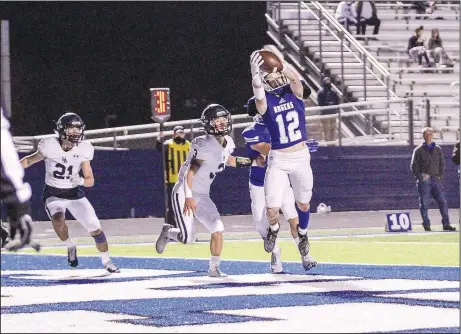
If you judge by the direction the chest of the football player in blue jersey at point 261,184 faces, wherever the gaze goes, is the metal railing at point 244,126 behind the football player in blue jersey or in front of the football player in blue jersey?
behind

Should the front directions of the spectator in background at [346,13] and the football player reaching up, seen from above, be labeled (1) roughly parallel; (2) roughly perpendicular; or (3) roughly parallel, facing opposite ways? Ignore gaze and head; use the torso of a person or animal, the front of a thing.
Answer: roughly parallel

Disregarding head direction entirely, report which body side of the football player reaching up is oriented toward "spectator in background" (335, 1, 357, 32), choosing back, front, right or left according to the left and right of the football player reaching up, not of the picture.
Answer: back

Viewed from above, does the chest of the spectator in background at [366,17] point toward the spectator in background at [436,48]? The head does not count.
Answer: no

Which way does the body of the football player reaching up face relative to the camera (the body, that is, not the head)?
toward the camera

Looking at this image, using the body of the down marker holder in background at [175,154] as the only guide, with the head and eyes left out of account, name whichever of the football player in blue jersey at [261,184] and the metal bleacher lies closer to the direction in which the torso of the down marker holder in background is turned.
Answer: the football player in blue jersey

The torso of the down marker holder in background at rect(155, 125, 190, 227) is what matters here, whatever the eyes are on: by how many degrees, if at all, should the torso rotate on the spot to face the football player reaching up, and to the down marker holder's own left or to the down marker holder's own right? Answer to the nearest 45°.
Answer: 0° — they already face them

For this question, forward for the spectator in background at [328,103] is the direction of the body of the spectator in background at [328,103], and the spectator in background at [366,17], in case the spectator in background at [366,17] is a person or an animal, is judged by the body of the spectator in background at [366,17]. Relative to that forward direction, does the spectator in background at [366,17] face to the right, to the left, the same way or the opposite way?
the same way

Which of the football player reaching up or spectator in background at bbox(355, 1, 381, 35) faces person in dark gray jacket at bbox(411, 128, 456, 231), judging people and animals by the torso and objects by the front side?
the spectator in background

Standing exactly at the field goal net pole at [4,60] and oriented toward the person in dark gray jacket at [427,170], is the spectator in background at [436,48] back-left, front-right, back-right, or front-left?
front-left

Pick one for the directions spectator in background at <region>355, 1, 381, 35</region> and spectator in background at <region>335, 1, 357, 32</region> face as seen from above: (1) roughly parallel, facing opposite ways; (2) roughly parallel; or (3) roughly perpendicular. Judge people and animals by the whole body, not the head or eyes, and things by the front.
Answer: roughly parallel

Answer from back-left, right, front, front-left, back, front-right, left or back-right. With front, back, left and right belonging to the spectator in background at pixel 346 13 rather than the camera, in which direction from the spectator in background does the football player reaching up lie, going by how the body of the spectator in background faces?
front

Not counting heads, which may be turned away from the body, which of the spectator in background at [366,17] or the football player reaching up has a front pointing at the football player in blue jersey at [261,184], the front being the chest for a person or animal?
the spectator in background

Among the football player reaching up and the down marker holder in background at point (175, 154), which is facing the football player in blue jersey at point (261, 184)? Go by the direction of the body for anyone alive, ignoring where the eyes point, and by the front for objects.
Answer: the down marker holder in background

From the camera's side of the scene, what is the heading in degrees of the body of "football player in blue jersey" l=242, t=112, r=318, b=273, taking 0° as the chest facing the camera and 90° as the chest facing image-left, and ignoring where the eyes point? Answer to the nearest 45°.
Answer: approximately 315°

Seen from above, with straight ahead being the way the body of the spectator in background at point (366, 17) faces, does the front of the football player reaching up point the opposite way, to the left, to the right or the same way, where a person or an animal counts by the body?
the same way

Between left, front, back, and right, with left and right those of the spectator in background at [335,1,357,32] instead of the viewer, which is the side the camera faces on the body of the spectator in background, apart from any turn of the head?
front

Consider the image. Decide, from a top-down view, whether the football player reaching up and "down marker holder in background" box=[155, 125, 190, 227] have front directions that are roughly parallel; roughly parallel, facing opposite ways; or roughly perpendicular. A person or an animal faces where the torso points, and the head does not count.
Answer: roughly parallel

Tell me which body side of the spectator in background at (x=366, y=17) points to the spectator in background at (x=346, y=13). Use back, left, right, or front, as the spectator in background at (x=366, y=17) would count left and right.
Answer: right

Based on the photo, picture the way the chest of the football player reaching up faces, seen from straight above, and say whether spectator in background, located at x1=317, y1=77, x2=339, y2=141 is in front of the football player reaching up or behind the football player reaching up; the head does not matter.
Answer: behind
